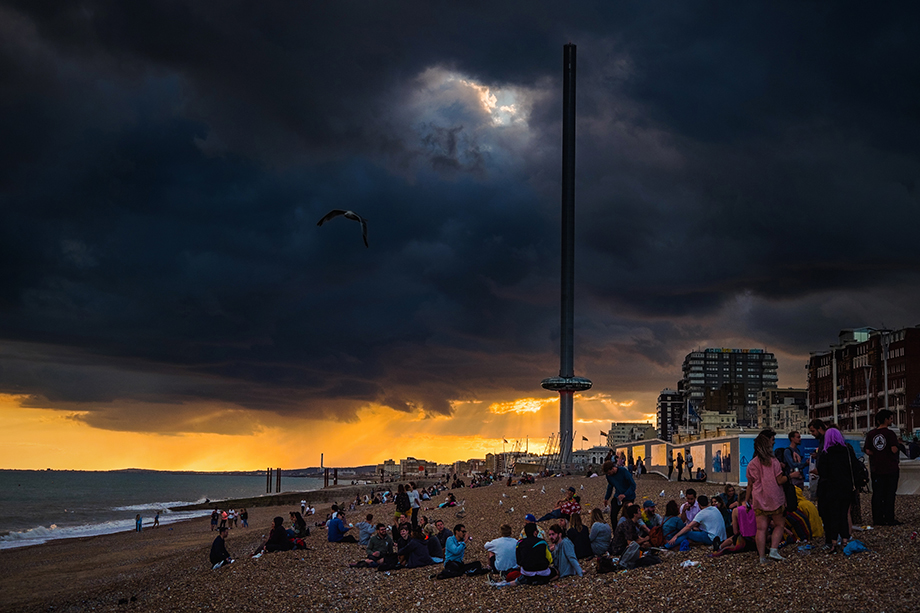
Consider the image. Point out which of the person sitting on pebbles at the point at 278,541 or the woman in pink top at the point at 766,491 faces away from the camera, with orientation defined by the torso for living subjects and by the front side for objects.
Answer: the woman in pink top

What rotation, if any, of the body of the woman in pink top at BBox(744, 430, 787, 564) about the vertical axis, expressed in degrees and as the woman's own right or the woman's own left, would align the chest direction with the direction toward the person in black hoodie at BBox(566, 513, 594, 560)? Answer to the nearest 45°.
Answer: approximately 45° to the woman's own left

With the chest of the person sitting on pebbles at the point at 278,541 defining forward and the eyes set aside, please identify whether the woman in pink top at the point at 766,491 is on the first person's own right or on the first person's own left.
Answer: on the first person's own left

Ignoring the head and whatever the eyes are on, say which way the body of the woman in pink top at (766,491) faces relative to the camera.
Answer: away from the camera

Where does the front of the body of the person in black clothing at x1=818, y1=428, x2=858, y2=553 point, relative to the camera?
away from the camera

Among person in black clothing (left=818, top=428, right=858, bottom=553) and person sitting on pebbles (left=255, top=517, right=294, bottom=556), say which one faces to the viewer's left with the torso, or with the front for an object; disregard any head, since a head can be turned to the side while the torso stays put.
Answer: the person sitting on pebbles

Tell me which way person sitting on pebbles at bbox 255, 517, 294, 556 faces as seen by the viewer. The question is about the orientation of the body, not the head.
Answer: to the viewer's left

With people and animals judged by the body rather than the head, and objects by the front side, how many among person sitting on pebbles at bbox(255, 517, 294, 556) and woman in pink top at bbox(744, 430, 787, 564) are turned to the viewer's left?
1
